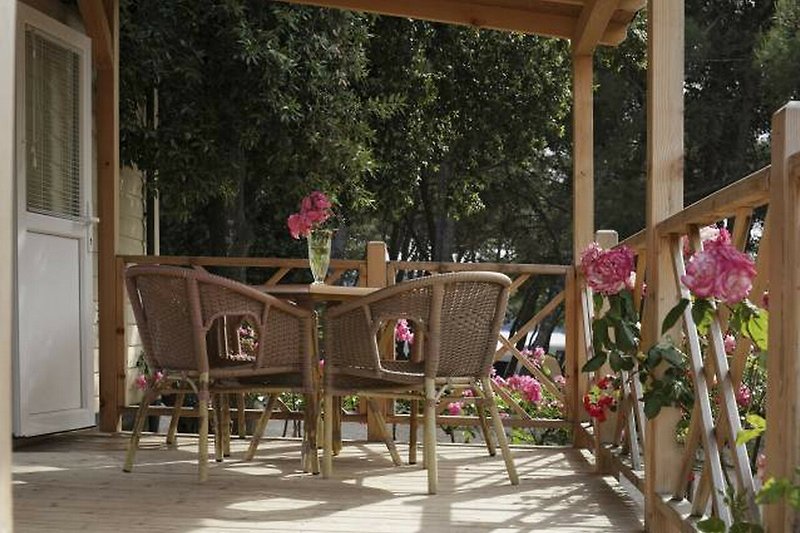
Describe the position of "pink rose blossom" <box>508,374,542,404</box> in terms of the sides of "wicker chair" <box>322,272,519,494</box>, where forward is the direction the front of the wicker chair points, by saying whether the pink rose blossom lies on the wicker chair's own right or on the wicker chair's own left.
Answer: on the wicker chair's own right

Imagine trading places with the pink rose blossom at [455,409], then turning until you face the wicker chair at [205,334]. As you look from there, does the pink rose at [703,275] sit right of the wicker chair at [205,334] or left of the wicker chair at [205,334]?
left

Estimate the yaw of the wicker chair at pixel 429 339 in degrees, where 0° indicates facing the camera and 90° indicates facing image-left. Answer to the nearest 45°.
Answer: approximately 135°

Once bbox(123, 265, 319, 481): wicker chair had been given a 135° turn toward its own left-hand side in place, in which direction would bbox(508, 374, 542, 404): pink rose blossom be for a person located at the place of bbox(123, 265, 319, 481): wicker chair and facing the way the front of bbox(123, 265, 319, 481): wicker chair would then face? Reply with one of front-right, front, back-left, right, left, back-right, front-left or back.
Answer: back-right

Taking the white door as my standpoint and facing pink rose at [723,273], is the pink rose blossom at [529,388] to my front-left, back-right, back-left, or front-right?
front-left

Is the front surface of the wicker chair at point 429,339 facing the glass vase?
yes

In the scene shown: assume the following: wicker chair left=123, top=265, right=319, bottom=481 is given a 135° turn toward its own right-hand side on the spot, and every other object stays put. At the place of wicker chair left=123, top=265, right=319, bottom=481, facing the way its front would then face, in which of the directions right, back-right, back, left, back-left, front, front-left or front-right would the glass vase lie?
back-left

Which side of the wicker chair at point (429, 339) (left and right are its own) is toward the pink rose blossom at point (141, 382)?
front

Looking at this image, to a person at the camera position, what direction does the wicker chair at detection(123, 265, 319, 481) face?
facing away from the viewer and to the right of the viewer

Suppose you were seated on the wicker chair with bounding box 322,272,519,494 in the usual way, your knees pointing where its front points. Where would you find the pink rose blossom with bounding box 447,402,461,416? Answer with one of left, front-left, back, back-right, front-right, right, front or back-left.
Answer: front-right

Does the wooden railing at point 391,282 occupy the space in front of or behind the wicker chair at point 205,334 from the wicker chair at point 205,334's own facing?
in front

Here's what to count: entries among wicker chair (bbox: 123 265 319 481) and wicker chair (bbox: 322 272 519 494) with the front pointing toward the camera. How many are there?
0

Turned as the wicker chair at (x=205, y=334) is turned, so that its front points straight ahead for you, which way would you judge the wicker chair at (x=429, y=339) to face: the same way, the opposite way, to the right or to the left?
to the left
